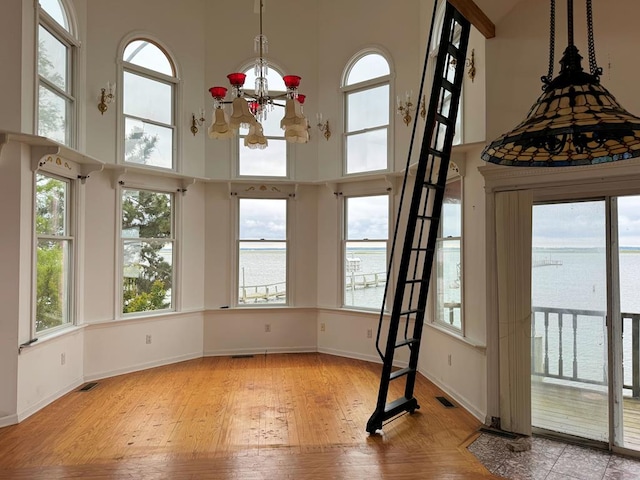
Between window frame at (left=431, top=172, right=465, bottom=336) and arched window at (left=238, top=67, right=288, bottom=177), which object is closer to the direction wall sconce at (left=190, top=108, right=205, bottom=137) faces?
the window frame

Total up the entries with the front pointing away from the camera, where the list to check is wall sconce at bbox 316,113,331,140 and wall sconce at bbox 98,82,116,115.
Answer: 0

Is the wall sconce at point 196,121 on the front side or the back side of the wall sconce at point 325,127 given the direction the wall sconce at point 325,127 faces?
on the front side

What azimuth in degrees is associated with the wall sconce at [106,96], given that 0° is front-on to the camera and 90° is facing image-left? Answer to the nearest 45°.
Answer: approximately 315°

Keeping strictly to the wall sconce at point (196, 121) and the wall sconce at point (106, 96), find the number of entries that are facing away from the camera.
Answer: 0

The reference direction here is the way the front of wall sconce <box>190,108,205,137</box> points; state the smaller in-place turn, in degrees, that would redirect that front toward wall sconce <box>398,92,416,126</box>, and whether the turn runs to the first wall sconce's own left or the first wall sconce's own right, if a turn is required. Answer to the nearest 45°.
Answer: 0° — it already faces it

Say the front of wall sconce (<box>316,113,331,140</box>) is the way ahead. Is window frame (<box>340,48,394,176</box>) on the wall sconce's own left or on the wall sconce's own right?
on the wall sconce's own left

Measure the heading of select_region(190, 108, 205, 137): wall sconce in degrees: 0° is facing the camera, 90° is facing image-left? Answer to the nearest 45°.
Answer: approximately 315°

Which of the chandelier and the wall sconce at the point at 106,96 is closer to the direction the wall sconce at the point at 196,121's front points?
the chandelier

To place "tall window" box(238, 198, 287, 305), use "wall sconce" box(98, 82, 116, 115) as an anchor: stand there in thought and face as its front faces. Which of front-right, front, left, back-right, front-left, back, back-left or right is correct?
front-left

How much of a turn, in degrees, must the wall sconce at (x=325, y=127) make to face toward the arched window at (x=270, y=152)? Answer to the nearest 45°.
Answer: approximately 45° to its right

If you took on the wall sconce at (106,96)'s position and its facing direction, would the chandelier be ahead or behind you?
ahead

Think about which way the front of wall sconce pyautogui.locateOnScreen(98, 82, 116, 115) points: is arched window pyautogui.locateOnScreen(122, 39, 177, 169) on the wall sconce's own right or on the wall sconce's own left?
on the wall sconce's own left
